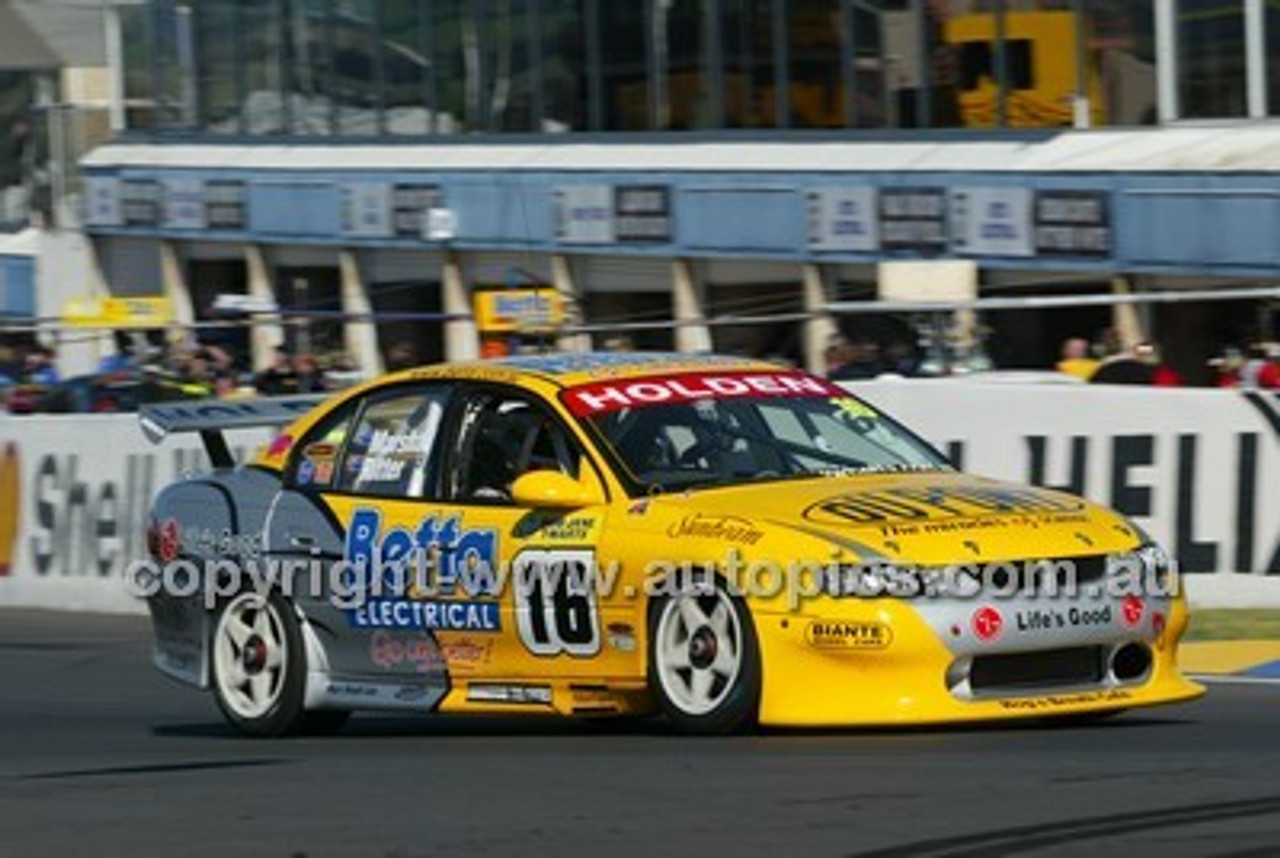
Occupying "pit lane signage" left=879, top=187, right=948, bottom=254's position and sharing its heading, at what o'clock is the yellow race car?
The yellow race car is roughly at 12 o'clock from the pit lane signage.

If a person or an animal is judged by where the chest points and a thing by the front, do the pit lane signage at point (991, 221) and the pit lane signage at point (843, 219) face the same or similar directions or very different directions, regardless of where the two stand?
same or similar directions

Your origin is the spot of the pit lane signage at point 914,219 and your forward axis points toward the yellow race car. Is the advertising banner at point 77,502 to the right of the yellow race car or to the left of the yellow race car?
right

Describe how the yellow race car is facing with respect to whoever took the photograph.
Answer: facing the viewer and to the right of the viewer

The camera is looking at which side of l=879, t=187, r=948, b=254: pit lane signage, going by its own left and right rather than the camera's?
front

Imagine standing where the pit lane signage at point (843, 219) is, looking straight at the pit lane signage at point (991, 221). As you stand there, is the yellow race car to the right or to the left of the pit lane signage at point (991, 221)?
right

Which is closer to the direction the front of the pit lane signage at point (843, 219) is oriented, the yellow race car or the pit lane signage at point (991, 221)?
the yellow race car

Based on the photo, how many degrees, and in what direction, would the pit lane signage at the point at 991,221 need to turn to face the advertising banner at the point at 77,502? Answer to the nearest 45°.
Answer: approximately 45° to its right

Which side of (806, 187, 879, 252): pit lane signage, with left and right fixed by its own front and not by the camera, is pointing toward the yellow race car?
front

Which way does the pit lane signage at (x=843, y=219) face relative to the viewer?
toward the camera

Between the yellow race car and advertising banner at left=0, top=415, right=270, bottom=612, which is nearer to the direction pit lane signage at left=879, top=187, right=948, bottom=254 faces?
the yellow race car

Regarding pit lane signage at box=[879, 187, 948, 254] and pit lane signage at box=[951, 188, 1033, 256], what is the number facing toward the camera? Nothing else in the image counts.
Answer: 2

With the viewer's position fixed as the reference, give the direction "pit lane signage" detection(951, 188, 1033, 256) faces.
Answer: facing the viewer

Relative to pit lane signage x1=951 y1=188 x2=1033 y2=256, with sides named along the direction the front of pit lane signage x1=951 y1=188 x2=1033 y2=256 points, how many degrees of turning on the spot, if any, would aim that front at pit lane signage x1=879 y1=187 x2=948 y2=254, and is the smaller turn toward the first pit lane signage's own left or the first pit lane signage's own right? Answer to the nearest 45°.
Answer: approximately 135° to the first pit lane signage's own right
